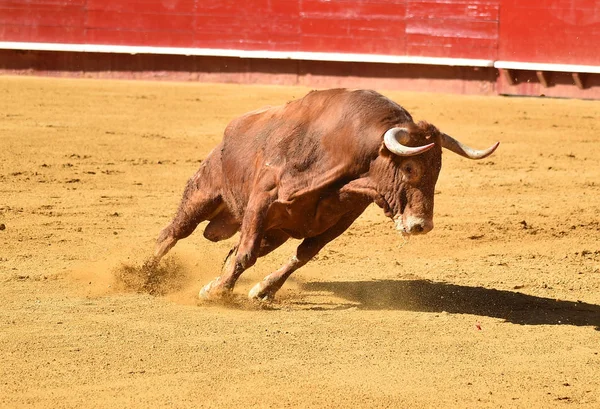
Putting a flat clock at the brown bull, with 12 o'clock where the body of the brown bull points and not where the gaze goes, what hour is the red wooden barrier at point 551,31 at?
The red wooden barrier is roughly at 8 o'clock from the brown bull.

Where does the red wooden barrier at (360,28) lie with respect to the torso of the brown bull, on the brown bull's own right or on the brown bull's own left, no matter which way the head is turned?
on the brown bull's own left
